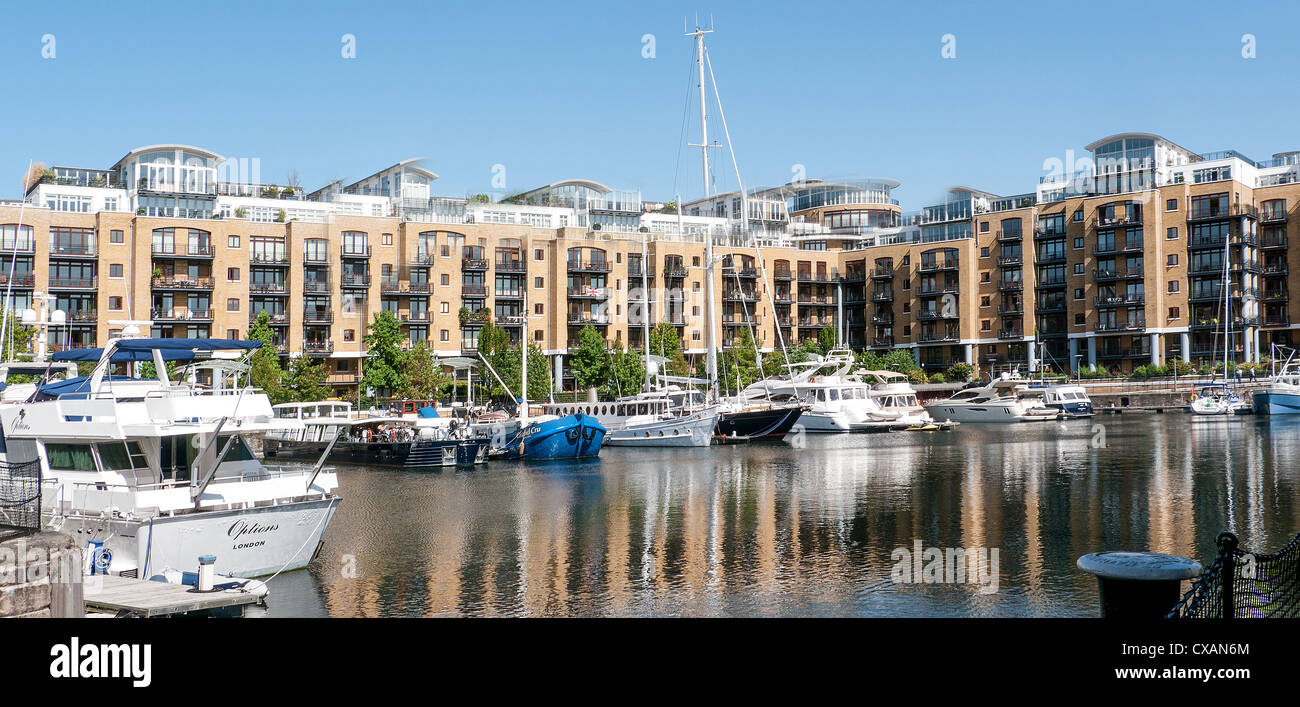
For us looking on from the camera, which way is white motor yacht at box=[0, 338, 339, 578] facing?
facing away from the viewer and to the left of the viewer

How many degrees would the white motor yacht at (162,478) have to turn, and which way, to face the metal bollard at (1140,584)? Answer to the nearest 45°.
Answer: approximately 180°
